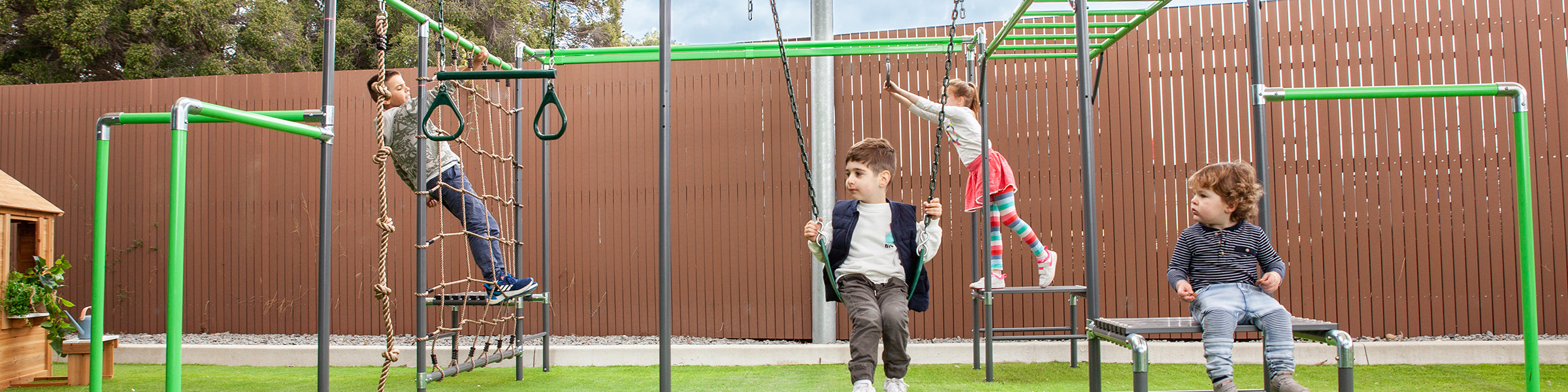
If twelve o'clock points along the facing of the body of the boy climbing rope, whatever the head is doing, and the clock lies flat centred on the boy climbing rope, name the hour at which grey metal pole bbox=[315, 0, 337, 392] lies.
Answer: The grey metal pole is roughly at 4 o'clock from the boy climbing rope.

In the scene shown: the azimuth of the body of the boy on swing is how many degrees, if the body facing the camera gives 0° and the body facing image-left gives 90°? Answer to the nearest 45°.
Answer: approximately 0°

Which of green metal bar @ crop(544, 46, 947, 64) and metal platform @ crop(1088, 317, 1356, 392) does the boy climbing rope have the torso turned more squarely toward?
the green metal bar

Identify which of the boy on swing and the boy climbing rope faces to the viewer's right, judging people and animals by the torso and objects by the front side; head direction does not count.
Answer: the boy climbing rope

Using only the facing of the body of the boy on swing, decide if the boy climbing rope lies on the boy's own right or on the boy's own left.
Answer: on the boy's own right

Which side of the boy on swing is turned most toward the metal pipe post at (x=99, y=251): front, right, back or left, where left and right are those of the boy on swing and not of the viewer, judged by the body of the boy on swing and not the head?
right

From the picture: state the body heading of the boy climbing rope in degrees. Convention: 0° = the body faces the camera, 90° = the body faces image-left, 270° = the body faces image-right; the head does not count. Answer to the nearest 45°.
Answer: approximately 270°

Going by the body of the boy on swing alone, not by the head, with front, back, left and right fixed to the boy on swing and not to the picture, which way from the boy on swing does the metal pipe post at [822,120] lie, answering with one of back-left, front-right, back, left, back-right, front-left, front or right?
back

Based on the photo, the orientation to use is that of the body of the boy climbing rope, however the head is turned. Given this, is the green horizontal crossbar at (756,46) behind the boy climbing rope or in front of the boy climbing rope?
in front

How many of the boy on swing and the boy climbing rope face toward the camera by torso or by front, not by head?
1

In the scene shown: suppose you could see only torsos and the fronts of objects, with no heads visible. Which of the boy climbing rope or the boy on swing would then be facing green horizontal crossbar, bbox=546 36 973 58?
the boy climbing rope
